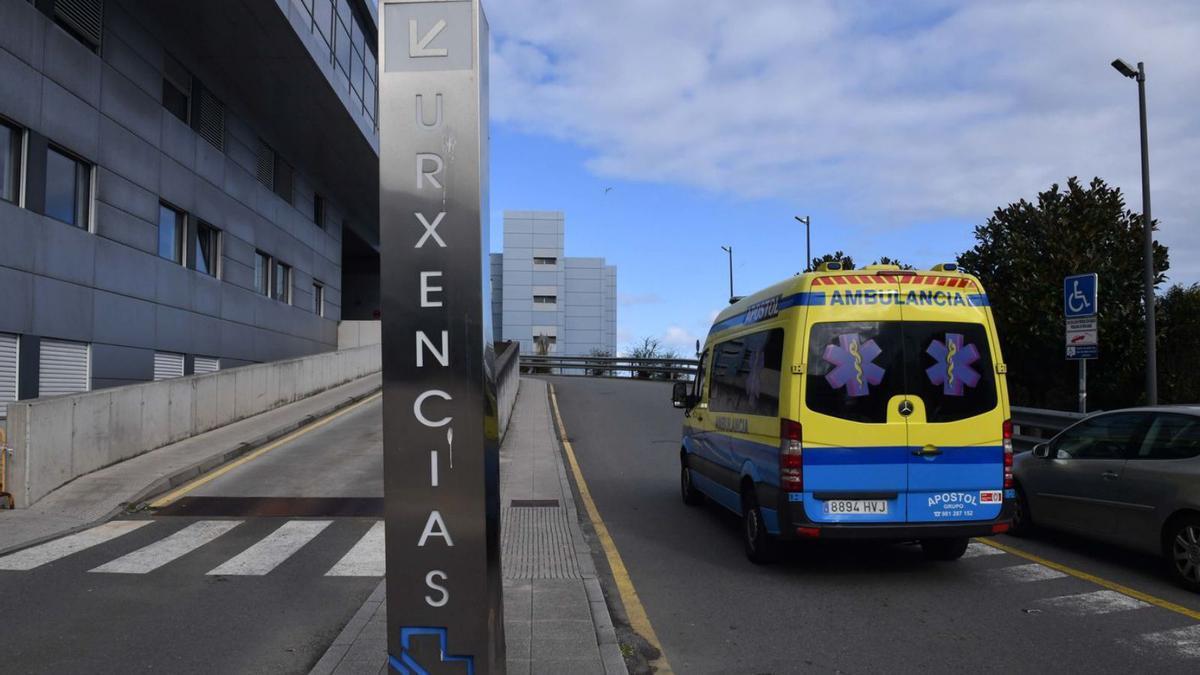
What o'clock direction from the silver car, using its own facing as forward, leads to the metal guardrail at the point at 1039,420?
The metal guardrail is roughly at 1 o'clock from the silver car.

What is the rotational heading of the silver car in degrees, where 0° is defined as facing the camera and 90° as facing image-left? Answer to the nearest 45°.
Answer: approximately 135°

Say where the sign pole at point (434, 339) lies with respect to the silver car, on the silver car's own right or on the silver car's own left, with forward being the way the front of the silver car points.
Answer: on the silver car's own left

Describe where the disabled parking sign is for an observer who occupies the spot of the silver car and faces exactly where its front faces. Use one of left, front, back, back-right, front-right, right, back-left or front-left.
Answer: front-right

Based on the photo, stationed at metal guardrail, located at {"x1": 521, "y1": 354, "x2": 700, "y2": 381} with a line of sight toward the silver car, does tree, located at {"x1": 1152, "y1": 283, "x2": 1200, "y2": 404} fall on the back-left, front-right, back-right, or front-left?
front-left

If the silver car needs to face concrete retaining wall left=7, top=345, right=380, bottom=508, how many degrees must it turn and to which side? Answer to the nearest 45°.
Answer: approximately 45° to its left

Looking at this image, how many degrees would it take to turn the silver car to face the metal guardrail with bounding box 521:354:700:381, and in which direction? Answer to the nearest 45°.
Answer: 0° — it already faces it

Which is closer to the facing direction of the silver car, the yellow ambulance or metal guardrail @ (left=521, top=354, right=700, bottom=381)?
the metal guardrail
